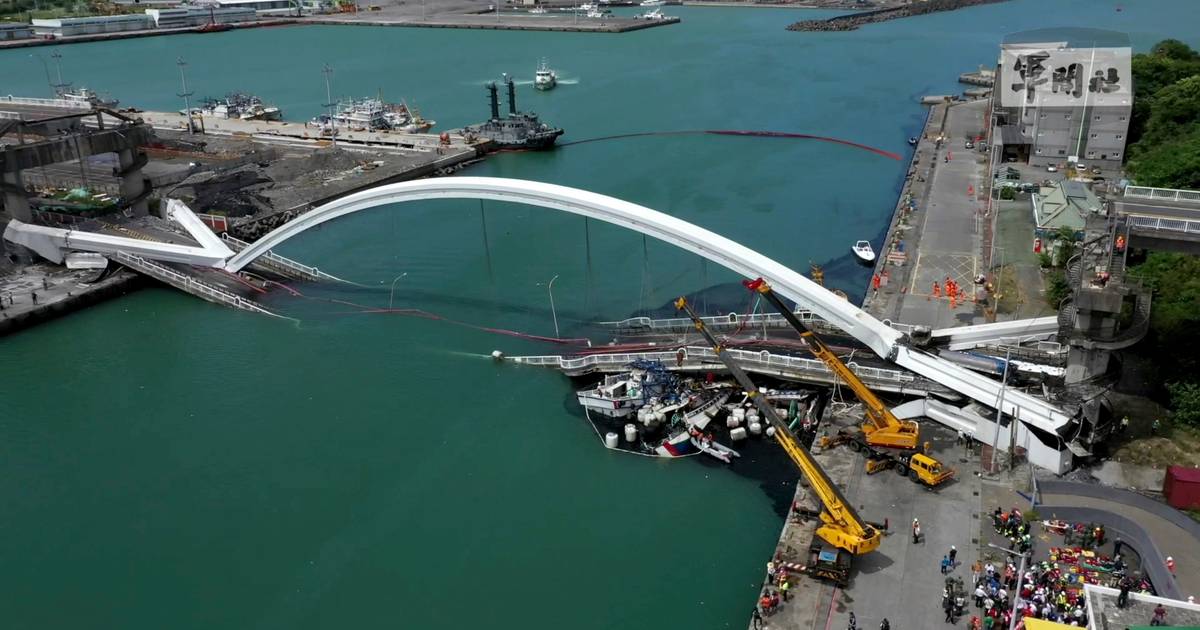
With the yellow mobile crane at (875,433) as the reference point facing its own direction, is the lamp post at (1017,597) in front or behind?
in front

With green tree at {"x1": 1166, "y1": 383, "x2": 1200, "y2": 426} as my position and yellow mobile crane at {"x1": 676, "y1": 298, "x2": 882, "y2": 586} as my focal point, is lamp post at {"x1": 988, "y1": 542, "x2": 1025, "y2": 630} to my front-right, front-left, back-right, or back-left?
front-left

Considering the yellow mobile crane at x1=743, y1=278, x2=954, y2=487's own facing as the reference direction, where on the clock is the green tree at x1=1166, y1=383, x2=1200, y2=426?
The green tree is roughly at 10 o'clock from the yellow mobile crane.

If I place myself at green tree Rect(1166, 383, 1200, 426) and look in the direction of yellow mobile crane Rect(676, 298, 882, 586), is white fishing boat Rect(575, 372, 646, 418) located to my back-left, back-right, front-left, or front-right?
front-right

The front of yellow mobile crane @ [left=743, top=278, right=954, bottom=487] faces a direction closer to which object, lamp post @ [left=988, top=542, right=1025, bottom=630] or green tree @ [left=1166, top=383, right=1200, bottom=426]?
the lamp post

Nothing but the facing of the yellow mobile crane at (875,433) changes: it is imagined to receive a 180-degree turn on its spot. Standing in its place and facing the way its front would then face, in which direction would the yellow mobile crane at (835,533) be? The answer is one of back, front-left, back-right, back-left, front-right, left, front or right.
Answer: back-left

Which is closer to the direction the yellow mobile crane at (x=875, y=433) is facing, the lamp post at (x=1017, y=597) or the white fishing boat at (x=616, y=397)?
the lamp post

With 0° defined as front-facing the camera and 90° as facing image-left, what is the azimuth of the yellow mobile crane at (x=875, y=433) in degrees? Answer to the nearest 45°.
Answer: approximately 315°
